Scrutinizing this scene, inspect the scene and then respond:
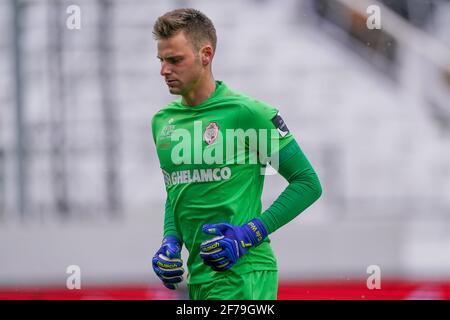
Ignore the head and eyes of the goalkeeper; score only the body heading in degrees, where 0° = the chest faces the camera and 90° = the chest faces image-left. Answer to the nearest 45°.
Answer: approximately 45°

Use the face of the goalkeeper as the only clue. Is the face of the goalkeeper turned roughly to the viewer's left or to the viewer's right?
to the viewer's left
